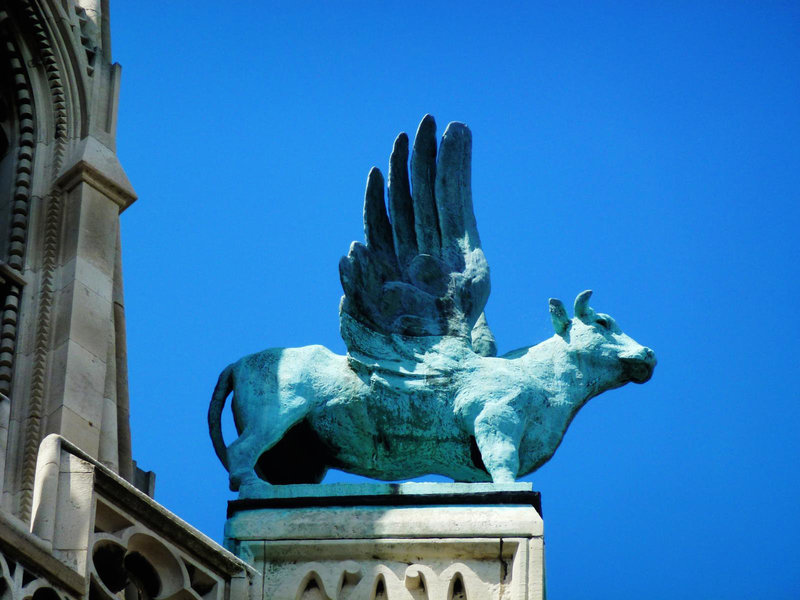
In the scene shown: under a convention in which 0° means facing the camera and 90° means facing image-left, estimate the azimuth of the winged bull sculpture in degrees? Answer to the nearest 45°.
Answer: approximately 270°

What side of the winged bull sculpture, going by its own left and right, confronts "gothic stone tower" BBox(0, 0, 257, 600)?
back
